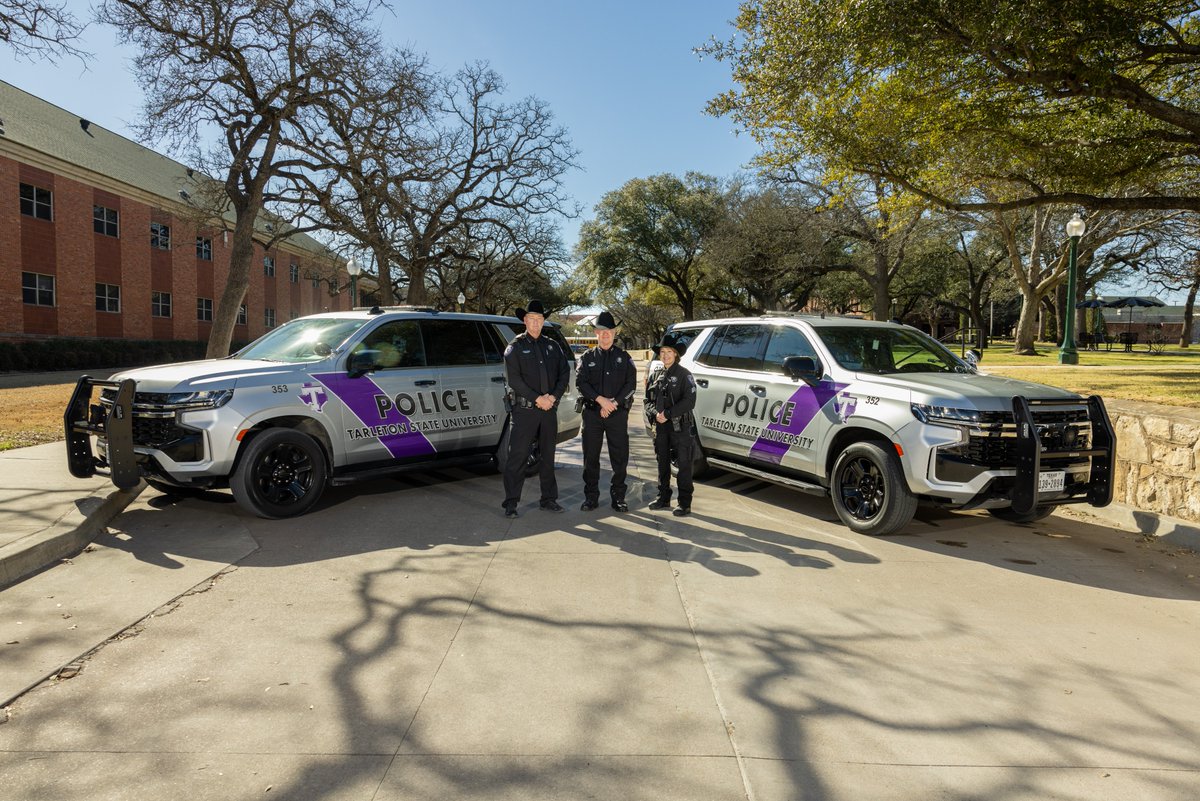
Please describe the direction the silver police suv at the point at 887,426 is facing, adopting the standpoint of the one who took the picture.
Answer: facing the viewer and to the right of the viewer

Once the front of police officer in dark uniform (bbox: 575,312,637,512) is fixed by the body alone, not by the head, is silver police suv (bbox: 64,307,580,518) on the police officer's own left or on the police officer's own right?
on the police officer's own right

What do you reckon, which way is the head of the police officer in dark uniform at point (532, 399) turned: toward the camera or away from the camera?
toward the camera

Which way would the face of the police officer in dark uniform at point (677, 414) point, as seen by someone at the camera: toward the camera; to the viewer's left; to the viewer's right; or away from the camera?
toward the camera

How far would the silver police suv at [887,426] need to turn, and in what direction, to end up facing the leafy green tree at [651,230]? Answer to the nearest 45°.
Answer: approximately 135° to its left

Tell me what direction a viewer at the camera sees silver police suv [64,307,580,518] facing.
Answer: facing the viewer and to the left of the viewer

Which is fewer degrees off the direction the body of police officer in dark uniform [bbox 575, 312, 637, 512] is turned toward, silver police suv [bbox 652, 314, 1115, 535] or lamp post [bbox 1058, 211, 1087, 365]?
the silver police suv

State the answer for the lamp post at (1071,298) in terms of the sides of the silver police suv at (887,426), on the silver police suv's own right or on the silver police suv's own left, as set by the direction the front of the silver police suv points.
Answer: on the silver police suv's own left

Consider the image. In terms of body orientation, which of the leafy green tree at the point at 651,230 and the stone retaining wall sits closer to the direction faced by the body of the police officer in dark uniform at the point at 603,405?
the stone retaining wall

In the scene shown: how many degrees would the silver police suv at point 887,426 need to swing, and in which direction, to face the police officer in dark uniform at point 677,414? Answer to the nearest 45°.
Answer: approximately 135° to its right

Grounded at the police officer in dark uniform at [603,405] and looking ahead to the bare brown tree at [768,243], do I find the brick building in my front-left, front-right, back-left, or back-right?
front-left

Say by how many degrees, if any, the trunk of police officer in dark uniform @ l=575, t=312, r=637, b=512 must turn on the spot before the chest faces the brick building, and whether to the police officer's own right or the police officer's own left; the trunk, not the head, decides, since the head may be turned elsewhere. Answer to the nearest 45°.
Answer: approximately 135° to the police officer's own right

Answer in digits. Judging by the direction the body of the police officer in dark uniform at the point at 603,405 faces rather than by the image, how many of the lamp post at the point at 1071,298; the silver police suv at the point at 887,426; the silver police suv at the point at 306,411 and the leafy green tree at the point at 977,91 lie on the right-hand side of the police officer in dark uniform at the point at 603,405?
1

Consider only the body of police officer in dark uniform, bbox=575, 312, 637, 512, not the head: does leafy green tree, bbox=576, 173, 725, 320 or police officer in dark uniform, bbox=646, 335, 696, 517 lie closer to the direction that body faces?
the police officer in dark uniform

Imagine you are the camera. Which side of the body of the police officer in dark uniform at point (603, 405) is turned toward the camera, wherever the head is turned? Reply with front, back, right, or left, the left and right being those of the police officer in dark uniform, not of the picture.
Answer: front

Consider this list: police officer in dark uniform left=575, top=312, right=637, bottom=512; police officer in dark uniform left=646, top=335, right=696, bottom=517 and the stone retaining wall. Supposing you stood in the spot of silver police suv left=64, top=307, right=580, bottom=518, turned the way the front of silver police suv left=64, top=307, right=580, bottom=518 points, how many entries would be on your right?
0

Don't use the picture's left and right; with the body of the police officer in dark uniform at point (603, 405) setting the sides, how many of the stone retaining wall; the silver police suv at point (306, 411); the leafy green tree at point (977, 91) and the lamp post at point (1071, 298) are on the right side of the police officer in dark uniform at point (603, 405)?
1

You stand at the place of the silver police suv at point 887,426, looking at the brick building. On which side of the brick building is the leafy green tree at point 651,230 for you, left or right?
right
